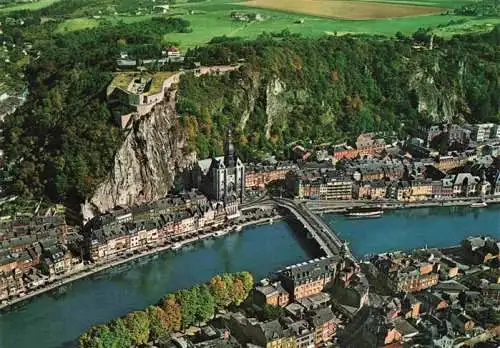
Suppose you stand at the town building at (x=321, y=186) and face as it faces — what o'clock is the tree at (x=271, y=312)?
The tree is roughly at 12 o'clock from the town building.

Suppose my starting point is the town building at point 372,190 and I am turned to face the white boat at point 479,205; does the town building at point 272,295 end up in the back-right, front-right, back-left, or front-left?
back-right

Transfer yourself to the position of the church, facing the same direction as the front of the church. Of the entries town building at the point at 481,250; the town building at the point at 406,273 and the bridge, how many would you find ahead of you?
3

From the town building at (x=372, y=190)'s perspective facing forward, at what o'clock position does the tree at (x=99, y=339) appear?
The tree is roughly at 1 o'clock from the town building.

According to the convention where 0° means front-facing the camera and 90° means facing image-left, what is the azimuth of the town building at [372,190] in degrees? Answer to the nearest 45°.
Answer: approximately 0°

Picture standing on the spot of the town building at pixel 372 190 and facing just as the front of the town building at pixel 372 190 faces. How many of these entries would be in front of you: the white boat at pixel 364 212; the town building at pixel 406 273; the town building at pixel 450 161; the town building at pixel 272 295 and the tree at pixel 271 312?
4

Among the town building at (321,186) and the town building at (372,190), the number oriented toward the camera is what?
2

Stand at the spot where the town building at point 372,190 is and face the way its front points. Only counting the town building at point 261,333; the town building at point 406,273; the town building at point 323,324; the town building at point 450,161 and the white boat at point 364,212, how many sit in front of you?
4

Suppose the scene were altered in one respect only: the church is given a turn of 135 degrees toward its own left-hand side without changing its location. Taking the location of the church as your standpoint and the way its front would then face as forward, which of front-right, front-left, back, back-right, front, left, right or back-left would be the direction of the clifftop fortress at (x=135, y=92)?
front-left
